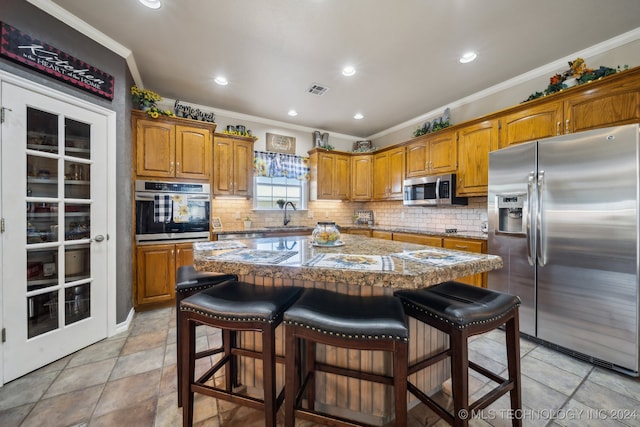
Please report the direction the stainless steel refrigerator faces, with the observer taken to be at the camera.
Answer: facing the viewer and to the left of the viewer

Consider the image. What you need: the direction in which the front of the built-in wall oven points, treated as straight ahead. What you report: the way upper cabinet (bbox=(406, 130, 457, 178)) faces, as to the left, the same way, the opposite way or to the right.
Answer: to the right

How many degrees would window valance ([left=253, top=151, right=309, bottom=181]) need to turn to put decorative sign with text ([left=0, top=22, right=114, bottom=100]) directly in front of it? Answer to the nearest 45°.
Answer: approximately 45° to its right

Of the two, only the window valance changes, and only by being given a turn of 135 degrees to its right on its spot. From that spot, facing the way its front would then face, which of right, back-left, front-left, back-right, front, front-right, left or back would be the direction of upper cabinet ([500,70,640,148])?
back

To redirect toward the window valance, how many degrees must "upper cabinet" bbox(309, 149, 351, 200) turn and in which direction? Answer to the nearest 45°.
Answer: approximately 135° to its right

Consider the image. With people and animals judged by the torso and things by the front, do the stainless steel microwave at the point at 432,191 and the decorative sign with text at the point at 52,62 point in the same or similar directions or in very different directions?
very different directions

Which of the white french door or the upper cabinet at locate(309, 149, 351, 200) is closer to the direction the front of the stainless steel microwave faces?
the white french door

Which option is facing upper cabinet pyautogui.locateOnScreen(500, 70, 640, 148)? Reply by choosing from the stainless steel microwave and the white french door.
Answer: the white french door

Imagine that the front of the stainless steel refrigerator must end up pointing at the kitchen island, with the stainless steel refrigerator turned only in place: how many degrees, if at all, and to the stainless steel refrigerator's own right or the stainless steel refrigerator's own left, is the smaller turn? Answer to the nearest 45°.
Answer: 0° — it already faces it

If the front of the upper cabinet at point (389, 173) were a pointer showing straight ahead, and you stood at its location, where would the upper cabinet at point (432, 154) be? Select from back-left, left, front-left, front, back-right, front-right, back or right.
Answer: left

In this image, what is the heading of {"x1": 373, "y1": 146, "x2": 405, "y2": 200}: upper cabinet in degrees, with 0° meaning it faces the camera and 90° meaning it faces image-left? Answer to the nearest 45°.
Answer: approximately 45°

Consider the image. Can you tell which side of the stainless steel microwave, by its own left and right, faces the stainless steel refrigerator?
left

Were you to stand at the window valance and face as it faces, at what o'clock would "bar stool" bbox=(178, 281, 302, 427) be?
The bar stool is roughly at 12 o'clock from the window valance.

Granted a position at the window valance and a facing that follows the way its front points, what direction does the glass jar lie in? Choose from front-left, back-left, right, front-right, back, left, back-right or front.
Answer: front

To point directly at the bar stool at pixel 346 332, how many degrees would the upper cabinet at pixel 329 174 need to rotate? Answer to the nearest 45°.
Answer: approximately 45° to its right

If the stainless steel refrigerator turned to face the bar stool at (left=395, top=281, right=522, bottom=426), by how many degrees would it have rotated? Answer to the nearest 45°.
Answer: approximately 45° to its left

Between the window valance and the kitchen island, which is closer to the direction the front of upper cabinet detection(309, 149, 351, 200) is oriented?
the kitchen island

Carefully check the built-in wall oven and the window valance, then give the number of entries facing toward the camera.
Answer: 2
